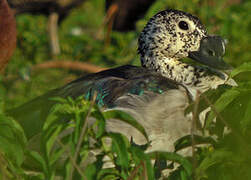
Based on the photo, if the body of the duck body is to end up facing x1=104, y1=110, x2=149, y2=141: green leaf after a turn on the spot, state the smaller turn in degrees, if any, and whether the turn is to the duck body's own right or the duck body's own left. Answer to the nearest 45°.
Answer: approximately 90° to the duck body's own right

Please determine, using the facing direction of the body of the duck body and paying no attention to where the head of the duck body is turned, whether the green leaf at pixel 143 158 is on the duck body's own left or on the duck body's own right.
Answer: on the duck body's own right

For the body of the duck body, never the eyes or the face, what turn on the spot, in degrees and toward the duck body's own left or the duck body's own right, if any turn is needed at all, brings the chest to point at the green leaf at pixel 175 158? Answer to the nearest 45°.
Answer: approximately 90° to the duck body's own right

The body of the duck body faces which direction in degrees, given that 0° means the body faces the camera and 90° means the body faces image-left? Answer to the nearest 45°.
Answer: approximately 270°
